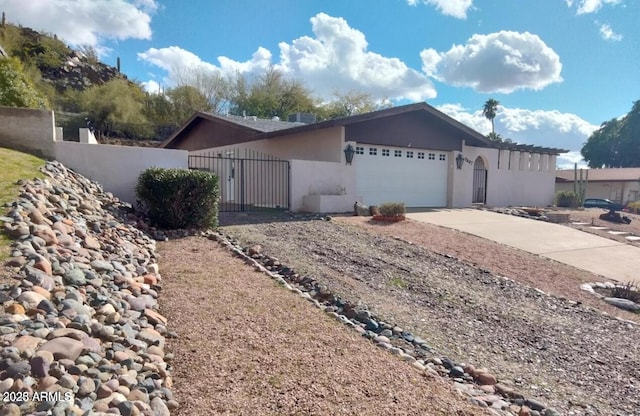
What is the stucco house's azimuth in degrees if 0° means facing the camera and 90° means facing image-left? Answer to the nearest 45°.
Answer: approximately 315°

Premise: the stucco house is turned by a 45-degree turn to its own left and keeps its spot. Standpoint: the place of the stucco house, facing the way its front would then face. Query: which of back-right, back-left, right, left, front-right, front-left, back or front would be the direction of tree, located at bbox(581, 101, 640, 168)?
front-left

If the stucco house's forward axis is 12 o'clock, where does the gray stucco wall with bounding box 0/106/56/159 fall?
The gray stucco wall is roughly at 3 o'clock from the stucco house.

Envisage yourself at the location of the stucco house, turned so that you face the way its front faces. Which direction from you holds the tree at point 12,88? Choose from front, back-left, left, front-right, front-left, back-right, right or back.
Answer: right

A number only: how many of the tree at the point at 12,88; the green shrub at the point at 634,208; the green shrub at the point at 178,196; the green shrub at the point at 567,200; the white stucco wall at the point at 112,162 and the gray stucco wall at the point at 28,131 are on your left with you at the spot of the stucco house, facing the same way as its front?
2

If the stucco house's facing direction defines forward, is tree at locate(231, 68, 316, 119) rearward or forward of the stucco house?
rearward

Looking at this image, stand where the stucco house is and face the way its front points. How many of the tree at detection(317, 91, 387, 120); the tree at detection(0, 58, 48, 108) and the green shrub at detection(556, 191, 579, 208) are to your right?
1

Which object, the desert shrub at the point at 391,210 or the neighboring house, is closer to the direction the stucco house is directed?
the desert shrub

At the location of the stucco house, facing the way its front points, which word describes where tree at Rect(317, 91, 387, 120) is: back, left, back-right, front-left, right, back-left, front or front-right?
back-left

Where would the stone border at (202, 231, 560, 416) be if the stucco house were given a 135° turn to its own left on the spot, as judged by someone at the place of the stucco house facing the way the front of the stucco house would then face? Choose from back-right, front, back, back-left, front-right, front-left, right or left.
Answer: back

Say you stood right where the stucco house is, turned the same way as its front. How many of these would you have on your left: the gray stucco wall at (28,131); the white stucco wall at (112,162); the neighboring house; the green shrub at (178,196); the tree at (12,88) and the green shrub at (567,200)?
2

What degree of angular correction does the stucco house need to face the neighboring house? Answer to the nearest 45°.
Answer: approximately 90° to its left

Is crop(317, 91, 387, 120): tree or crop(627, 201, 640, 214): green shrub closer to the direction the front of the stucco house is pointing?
the green shrub

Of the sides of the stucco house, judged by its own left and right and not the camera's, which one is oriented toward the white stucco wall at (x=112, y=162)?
right

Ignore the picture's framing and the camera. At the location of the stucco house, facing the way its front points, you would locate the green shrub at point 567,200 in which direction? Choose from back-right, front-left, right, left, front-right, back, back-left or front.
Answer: left
